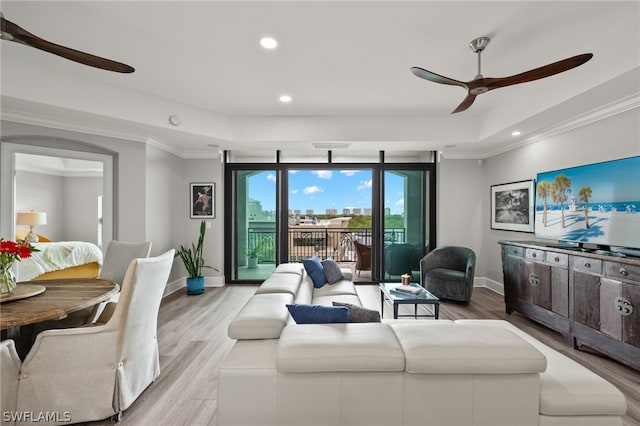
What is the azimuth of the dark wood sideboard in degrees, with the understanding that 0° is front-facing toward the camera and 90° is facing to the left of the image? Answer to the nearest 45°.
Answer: approximately 45°

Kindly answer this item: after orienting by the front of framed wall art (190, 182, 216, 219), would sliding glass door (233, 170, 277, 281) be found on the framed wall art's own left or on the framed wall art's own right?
on the framed wall art's own left

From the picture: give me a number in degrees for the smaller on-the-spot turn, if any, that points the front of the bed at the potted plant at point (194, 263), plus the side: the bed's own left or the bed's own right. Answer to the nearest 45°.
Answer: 0° — it already faces it

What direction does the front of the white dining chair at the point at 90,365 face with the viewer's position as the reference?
facing away from the viewer and to the left of the viewer

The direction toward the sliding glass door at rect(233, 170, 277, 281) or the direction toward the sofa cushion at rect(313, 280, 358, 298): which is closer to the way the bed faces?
the sliding glass door

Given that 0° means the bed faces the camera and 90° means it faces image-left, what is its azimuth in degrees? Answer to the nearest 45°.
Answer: approximately 270°

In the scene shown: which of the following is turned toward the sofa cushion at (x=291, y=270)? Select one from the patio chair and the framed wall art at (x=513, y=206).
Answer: the framed wall art
